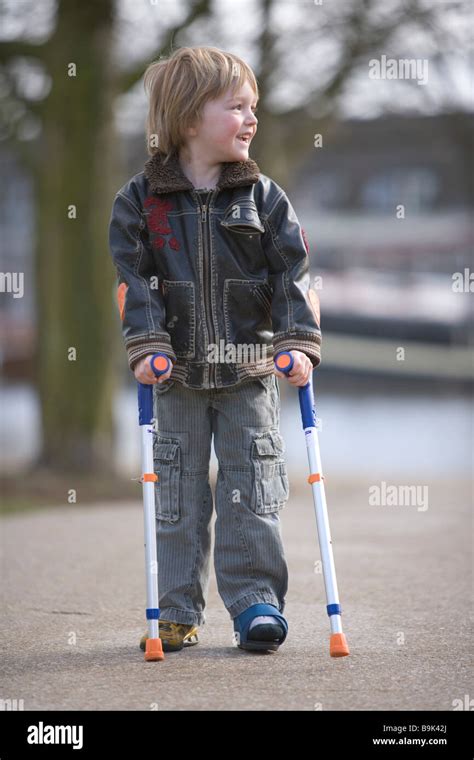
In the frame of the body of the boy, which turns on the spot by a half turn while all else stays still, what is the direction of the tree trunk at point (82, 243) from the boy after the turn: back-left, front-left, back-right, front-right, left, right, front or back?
front

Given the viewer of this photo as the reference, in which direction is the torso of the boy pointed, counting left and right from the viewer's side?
facing the viewer

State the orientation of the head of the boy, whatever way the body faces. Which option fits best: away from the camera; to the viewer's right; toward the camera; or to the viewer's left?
to the viewer's right

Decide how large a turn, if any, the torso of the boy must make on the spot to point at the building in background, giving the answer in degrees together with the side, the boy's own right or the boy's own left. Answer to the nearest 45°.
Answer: approximately 180°
